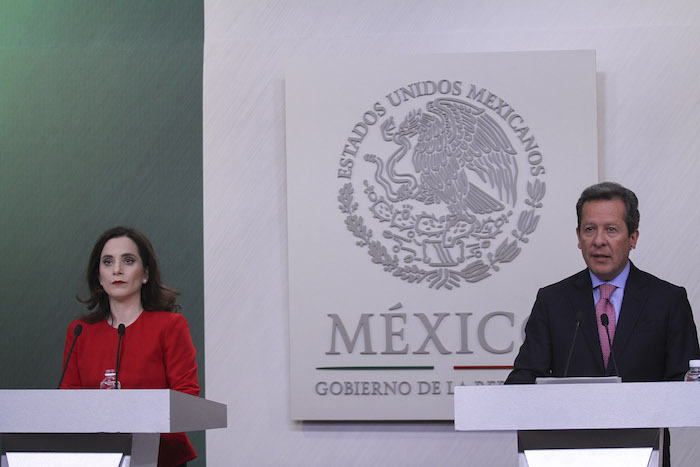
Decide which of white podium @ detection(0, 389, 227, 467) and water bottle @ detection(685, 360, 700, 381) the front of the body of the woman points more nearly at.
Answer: the white podium

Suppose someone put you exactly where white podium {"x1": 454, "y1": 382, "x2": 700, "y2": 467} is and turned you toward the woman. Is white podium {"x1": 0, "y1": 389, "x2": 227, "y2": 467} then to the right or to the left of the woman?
left

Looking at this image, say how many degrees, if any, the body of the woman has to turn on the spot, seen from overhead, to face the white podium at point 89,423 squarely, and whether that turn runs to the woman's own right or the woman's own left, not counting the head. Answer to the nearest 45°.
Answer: approximately 45° to the woman's own left

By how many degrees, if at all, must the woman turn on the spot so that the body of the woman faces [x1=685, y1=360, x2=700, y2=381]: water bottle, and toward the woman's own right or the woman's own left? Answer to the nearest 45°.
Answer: approximately 90° to the woman's own left

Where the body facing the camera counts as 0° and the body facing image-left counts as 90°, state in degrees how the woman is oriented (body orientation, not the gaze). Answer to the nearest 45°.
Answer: approximately 45°

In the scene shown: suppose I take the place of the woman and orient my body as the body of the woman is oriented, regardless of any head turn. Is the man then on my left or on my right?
on my left

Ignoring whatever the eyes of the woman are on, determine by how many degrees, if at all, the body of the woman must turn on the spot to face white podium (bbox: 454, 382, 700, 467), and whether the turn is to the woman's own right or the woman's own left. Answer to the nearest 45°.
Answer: approximately 90° to the woman's own left

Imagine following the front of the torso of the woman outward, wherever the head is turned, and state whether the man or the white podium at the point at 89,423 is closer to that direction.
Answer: the white podium
